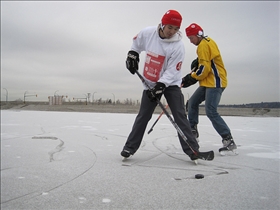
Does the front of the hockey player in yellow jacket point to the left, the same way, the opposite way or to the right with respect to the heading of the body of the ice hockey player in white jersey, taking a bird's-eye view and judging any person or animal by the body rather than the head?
to the right

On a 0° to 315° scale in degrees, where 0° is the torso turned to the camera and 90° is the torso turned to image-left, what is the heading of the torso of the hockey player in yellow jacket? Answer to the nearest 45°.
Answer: approximately 90°

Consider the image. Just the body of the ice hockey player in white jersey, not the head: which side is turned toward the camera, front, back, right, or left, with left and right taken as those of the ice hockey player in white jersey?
front

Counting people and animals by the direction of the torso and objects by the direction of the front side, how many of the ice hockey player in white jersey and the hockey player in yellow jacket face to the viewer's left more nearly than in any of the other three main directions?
1
